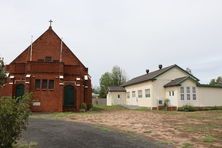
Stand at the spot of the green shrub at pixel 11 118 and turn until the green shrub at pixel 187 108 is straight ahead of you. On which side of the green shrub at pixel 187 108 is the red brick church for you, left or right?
left

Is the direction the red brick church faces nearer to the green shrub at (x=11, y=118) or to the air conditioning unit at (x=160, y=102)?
the green shrub

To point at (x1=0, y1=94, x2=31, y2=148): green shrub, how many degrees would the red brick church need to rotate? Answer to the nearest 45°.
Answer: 0° — it already faces it

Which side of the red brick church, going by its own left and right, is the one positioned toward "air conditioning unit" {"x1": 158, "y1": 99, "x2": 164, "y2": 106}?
left

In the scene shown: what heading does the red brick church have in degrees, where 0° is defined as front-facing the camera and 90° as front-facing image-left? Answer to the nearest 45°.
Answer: approximately 0°

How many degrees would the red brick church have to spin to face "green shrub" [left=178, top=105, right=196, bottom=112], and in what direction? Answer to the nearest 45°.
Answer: approximately 90° to its left

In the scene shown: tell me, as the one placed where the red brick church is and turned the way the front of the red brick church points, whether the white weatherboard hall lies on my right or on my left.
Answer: on my left

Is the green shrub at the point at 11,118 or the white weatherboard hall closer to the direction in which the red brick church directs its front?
the green shrub
